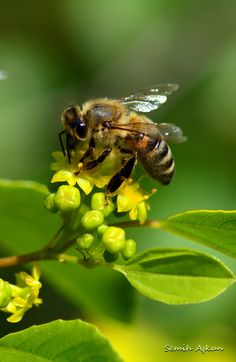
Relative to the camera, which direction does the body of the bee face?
to the viewer's left

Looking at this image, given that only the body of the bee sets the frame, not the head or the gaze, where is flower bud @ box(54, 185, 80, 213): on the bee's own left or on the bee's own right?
on the bee's own left
